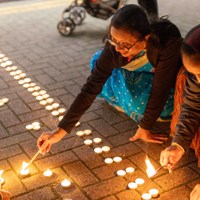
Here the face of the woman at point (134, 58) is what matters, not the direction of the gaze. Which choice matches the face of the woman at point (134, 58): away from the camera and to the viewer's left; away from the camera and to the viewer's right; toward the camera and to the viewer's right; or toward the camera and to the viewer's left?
toward the camera and to the viewer's left
